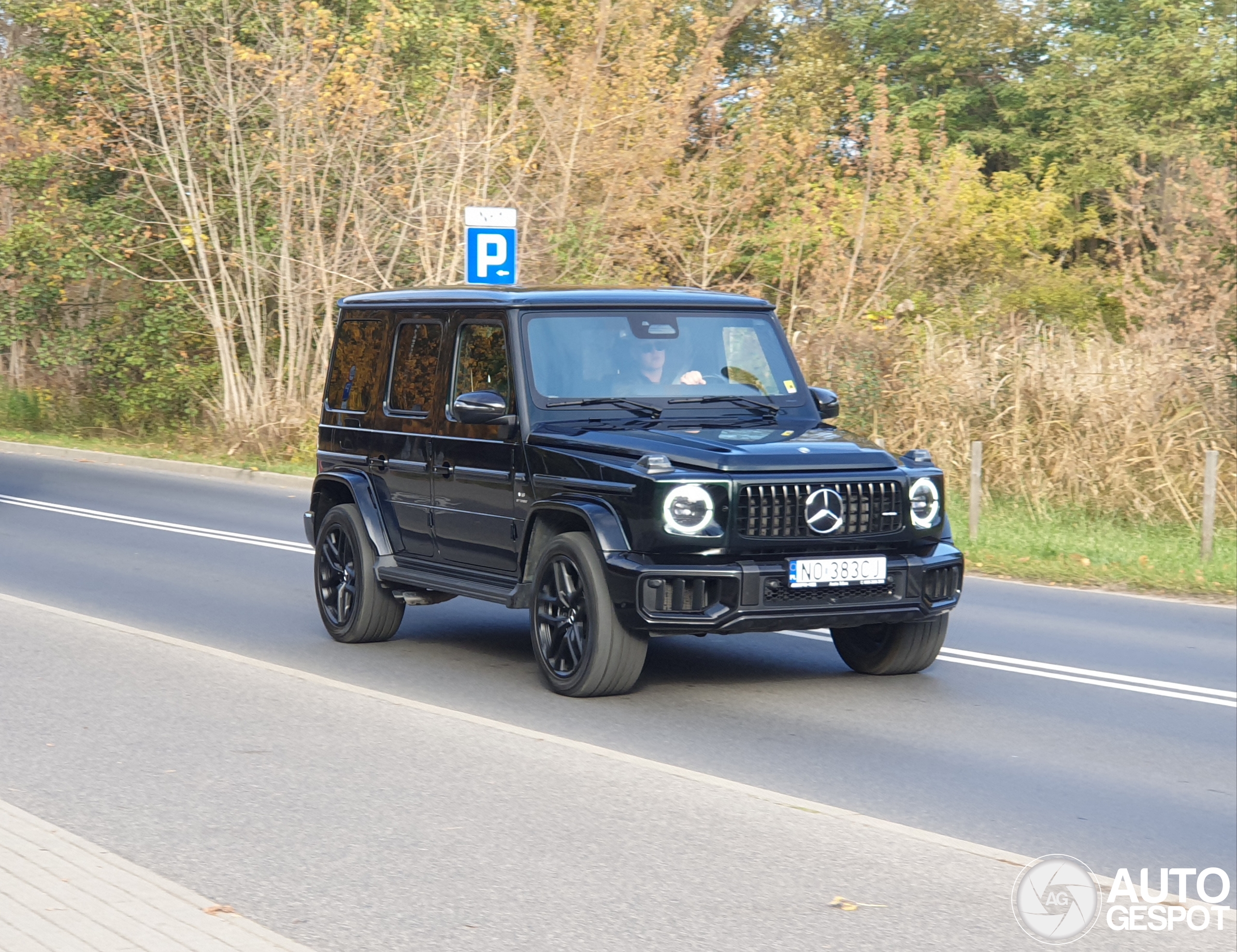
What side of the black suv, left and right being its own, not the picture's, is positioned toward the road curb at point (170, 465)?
back

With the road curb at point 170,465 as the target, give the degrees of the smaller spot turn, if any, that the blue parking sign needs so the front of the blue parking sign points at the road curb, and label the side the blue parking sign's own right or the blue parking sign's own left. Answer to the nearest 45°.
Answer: approximately 135° to the blue parking sign's own right

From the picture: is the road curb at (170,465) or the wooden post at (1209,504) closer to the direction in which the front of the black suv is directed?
the wooden post

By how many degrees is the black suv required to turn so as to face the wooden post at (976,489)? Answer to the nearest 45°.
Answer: approximately 90° to its left

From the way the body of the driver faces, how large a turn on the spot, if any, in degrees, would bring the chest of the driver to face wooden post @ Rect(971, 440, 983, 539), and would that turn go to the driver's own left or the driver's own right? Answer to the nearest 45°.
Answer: approximately 90° to the driver's own left

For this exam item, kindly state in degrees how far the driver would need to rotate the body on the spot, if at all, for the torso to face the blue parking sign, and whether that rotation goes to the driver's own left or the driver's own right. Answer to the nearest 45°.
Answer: approximately 135° to the driver's own left

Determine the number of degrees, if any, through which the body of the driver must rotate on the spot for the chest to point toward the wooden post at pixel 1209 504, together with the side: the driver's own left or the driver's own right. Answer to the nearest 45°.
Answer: approximately 90° to the driver's own left

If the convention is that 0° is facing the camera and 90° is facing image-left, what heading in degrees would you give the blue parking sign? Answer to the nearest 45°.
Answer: approximately 0°
